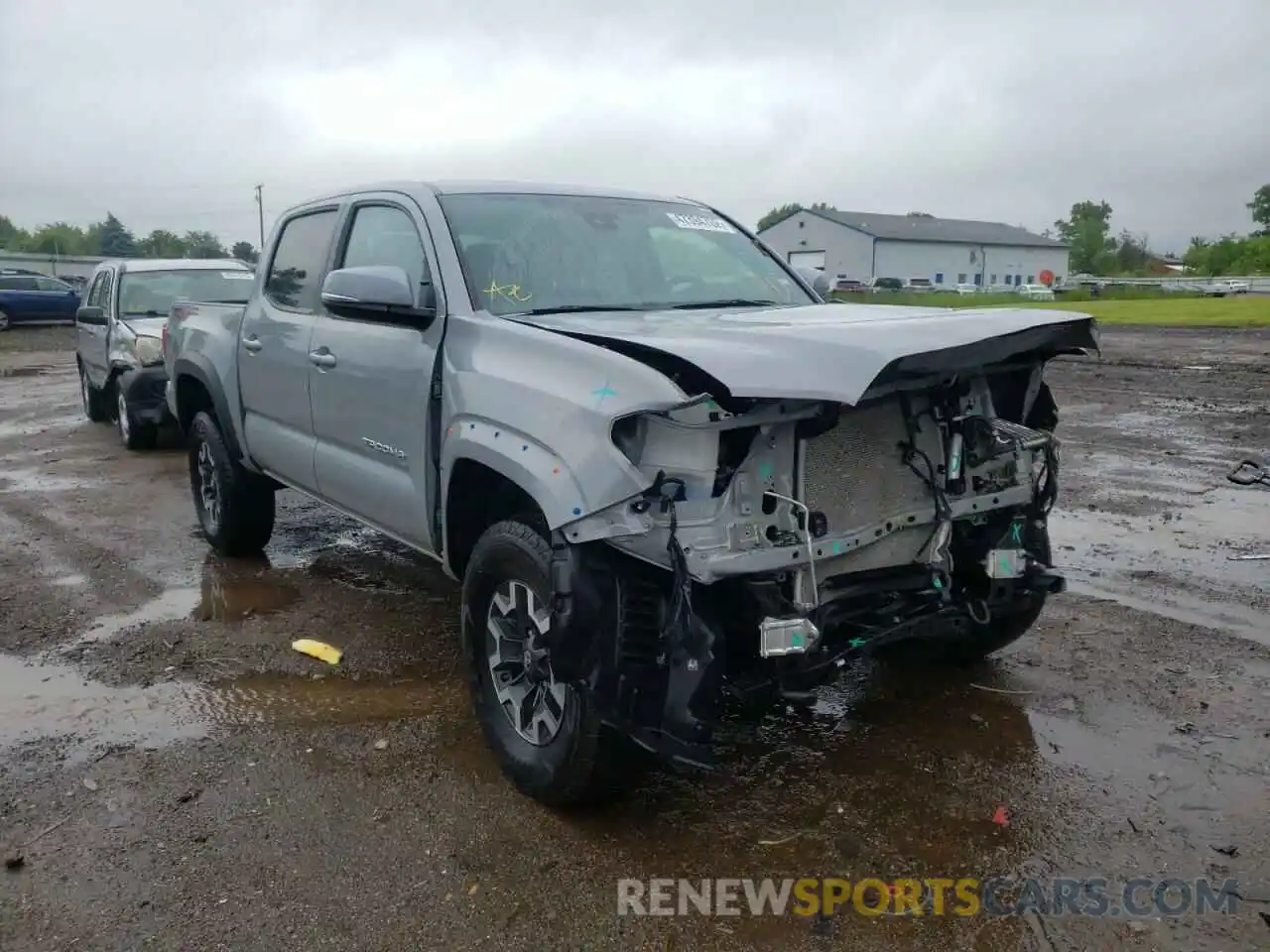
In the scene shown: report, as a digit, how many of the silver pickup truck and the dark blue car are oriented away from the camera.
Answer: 0

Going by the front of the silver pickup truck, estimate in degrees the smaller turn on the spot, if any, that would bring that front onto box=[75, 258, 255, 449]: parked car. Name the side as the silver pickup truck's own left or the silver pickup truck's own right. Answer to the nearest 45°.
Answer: approximately 180°
